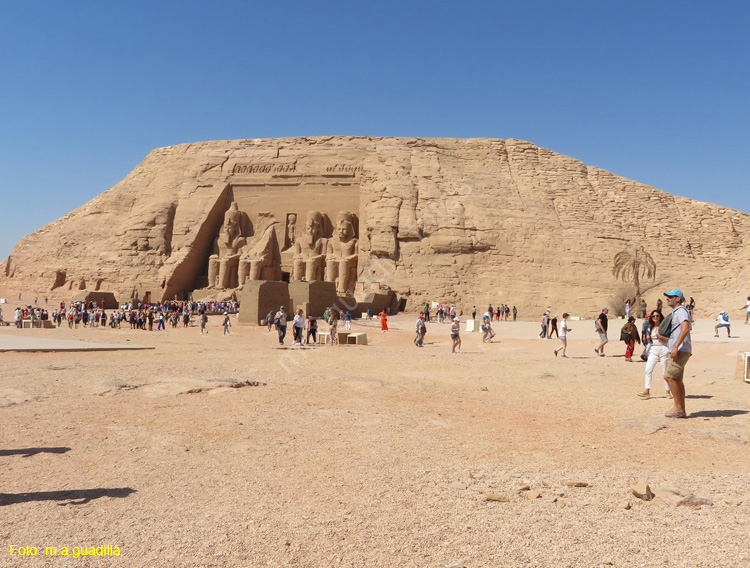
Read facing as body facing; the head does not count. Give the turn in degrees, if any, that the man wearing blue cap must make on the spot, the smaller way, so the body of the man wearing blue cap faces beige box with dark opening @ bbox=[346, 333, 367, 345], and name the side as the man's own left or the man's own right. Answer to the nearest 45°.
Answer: approximately 45° to the man's own right

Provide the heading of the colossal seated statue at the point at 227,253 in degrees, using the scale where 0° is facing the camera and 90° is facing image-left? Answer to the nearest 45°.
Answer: approximately 45°

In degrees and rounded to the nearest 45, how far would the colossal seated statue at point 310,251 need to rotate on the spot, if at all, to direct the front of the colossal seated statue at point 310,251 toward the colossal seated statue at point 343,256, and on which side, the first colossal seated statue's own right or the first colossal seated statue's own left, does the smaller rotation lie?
approximately 90° to the first colossal seated statue's own left

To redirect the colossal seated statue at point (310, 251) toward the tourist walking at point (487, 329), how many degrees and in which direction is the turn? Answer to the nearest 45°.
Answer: approximately 45° to its left

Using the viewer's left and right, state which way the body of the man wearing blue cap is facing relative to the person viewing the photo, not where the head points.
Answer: facing to the left of the viewer

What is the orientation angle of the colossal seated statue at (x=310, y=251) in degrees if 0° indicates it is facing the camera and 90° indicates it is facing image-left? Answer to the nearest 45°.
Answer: approximately 45°

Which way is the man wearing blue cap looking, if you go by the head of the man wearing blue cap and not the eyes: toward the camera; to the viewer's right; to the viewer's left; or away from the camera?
to the viewer's left
